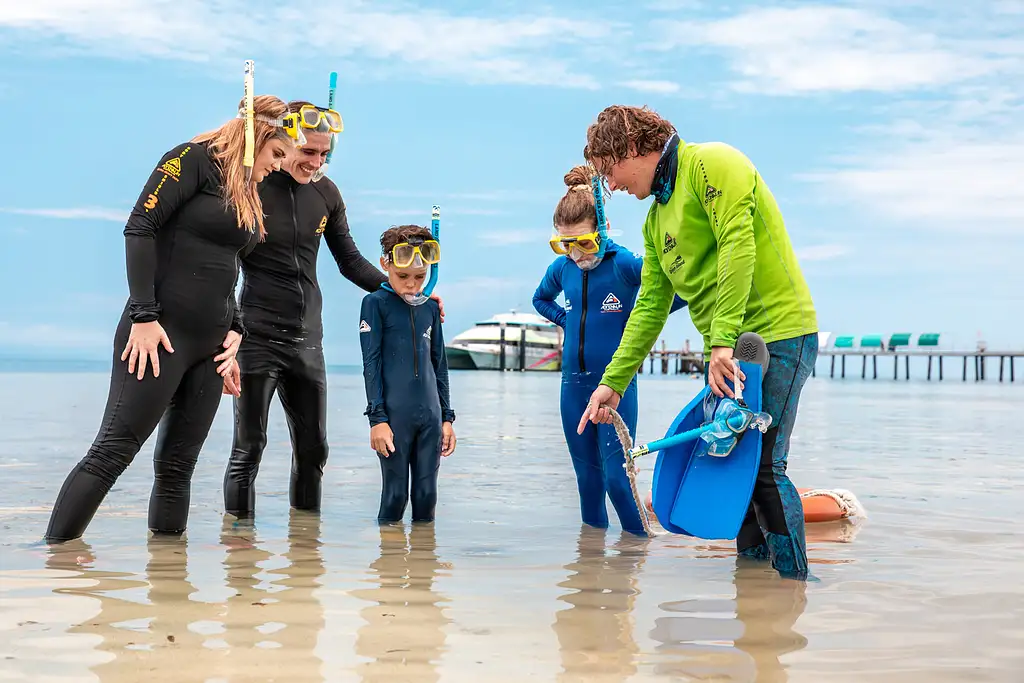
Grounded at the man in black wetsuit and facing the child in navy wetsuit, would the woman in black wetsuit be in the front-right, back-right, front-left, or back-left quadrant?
back-right

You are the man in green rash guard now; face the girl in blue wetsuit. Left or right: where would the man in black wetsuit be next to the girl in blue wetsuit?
left

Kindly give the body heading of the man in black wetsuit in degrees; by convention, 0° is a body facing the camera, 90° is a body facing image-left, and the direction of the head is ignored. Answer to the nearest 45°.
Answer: approximately 0°

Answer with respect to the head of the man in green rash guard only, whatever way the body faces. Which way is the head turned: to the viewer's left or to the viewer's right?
to the viewer's left
